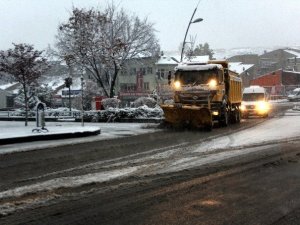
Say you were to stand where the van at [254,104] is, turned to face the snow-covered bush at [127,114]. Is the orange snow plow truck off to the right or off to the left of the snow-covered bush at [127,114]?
left

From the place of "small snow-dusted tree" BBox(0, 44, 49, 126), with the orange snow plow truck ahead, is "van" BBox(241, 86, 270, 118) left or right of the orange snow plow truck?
left

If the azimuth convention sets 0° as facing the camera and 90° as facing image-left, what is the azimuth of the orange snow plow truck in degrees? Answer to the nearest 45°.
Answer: approximately 45°

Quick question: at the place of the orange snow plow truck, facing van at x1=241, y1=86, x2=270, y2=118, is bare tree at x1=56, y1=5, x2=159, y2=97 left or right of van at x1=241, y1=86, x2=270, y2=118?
left

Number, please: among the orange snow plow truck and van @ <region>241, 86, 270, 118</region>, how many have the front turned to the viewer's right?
0

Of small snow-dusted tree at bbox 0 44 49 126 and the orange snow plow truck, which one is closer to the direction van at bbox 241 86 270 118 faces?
the orange snow plow truck

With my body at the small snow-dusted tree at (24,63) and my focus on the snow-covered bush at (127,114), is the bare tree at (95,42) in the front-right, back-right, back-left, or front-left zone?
front-left

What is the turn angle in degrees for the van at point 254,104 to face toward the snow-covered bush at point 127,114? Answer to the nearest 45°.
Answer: approximately 45° to its right

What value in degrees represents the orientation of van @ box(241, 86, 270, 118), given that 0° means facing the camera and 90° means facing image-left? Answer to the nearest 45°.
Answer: approximately 0°

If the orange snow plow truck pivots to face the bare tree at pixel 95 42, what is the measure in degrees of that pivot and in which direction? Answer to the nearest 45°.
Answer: approximately 90° to its right

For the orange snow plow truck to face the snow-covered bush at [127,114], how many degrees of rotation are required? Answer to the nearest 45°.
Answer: approximately 90° to its right

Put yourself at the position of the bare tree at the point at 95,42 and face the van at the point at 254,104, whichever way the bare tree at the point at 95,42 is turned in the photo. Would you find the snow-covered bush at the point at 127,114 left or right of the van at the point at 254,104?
right
